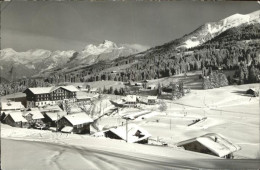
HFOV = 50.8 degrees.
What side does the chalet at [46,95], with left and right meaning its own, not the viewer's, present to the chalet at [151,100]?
left

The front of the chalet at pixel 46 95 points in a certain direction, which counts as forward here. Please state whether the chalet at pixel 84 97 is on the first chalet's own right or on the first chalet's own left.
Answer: on the first chalet's own left

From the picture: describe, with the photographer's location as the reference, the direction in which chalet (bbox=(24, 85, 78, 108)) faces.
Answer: facing the viewer and to the right of the viewer

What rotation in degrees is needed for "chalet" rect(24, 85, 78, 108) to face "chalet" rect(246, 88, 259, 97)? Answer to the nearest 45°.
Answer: approximately 45° to its left

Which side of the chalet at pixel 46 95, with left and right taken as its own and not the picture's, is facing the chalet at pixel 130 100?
left

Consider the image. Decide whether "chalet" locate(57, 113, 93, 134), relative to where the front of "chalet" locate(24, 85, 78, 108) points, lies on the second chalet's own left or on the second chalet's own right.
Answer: on the second chalet's own left
